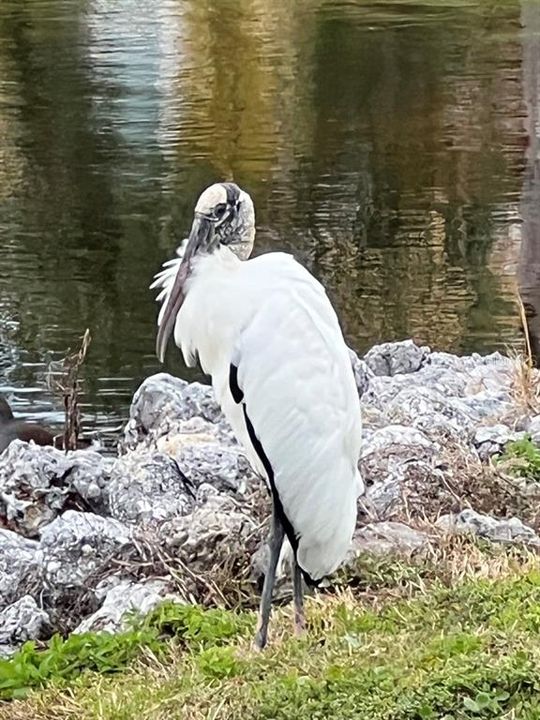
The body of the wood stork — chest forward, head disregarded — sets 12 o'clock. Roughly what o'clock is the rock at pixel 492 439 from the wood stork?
The rock is roughly at 4 o'clock from the wood stork.

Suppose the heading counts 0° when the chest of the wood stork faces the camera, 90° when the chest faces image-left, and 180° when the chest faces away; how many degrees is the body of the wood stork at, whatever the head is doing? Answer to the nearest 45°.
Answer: approximately 90°

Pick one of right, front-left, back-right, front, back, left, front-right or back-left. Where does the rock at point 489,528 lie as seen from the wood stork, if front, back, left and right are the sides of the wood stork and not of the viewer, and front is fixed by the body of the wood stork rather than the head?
back-right

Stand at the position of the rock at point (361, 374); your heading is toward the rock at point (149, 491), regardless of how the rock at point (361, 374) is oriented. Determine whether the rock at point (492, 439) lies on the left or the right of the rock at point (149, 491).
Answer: left

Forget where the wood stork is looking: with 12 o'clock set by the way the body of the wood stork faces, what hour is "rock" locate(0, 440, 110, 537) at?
The rock is roughly at 2 o'clock from the wood stork.

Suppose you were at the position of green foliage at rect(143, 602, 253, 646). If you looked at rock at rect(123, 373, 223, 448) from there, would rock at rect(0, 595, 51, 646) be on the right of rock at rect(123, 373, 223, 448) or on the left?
left

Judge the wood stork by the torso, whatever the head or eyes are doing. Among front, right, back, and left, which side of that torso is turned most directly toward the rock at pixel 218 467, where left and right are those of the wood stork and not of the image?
right

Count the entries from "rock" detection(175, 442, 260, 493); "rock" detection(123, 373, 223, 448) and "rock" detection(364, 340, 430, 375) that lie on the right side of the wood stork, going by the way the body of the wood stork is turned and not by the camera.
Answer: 3

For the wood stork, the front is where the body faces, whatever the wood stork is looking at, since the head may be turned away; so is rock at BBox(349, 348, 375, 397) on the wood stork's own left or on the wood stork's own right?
on the wood stork's own right
